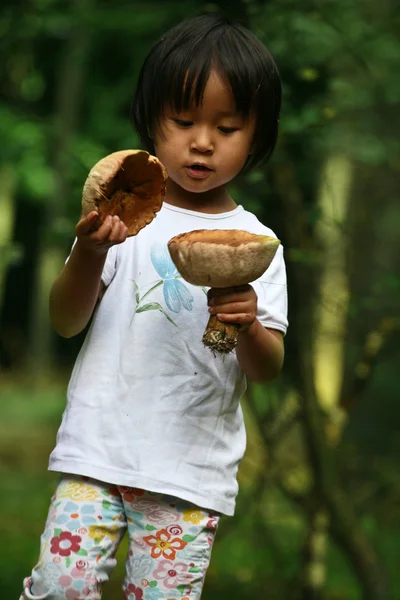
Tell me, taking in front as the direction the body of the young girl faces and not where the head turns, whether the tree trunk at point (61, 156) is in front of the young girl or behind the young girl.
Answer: behind

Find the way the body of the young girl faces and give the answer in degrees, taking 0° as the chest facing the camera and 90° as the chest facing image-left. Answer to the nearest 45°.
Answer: approximately 0°
